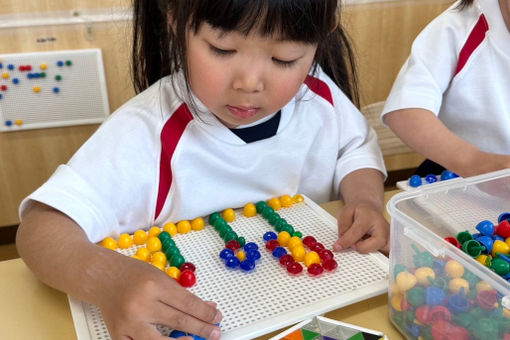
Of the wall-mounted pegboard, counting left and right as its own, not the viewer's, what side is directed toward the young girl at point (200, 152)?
front

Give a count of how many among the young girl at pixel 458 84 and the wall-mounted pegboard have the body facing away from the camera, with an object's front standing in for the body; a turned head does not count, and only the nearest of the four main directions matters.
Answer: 0

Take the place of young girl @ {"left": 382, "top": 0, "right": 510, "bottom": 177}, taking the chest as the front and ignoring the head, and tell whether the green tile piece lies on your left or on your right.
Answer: on your right

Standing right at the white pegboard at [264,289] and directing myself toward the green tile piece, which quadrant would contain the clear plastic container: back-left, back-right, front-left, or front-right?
front-left

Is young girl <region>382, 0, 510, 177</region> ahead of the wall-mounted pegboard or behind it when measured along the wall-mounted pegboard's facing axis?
ahead

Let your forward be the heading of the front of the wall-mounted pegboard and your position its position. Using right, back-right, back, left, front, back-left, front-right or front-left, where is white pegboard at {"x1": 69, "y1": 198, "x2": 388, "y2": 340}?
front

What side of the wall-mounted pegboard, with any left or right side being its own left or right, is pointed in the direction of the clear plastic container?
front

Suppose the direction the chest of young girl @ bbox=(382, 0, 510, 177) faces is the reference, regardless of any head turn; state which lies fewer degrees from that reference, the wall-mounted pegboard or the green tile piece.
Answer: the green tile piece

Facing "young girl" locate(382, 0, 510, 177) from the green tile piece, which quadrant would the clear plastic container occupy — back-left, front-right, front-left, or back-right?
front-right

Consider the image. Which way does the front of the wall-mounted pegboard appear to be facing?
toward the camera

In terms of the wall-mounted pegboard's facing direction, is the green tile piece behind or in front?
in front
